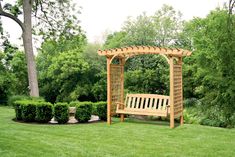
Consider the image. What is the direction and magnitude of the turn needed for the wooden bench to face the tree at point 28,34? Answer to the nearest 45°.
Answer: approximately 135° to its right

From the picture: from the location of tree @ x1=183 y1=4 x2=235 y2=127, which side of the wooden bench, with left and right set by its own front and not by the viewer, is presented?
left

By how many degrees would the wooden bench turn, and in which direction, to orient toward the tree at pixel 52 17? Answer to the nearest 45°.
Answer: approximately 90° to its right

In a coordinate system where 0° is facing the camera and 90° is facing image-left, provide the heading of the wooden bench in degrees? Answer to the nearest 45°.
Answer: approximately 45°

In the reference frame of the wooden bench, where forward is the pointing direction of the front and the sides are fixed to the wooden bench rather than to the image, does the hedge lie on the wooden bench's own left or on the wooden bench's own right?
on the wooden bench's own right

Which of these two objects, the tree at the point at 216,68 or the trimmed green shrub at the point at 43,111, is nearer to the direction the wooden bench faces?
the trimmed green shrub

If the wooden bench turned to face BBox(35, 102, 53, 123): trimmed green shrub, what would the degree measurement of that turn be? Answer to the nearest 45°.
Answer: approximately 45° to its right

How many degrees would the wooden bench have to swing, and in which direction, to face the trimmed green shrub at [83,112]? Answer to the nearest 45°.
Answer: approximately 45° to its right

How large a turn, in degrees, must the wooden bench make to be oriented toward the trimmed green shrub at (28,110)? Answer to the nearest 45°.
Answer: approximately 45° to its right
